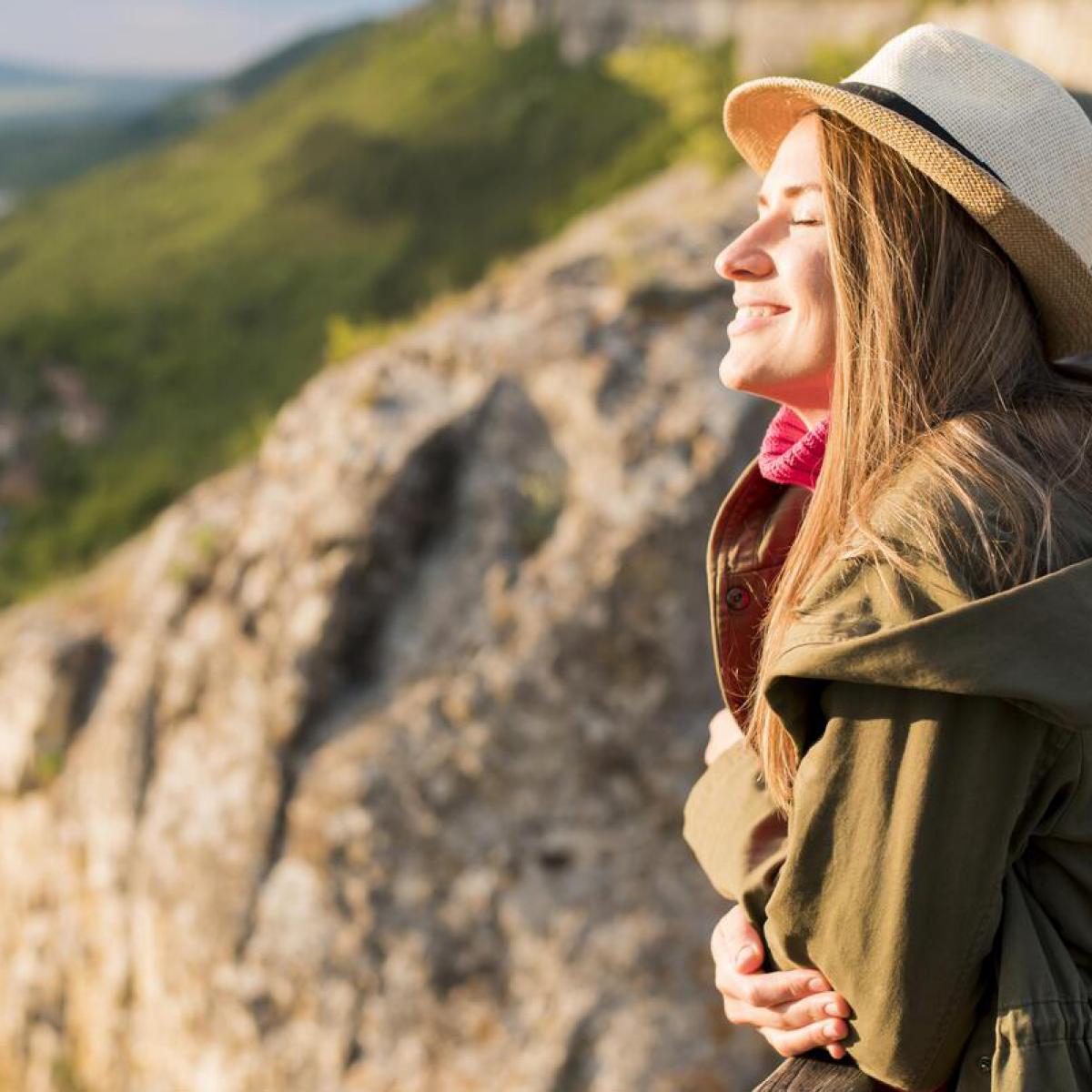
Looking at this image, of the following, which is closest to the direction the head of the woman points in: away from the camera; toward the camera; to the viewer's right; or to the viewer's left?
to the viewer's left

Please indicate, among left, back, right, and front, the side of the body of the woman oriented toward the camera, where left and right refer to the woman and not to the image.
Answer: left
